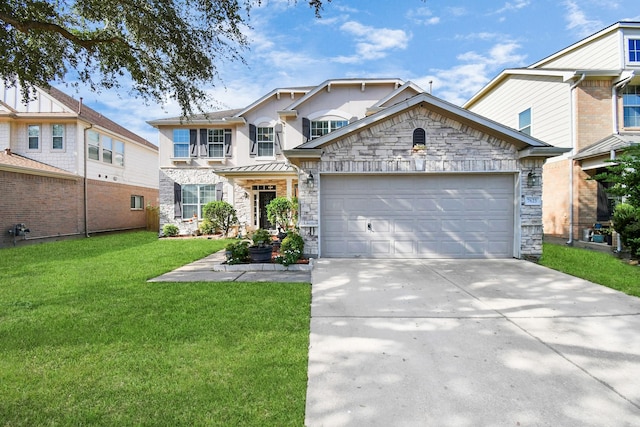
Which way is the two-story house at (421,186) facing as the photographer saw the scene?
facing the viewer

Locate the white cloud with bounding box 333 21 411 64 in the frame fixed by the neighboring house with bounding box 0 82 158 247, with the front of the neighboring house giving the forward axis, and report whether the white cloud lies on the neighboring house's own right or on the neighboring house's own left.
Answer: on the neighboring house's own left

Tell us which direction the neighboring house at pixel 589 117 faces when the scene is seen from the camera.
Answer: facing the viewer and to the right of the viewer

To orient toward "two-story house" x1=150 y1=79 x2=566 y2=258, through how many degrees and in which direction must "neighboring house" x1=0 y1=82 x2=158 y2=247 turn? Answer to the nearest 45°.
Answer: approximately 90° to its left

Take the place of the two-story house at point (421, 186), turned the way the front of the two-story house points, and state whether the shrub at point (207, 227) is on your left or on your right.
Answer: on your right

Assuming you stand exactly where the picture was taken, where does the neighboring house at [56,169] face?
facing the viewer and to the left of the viewer

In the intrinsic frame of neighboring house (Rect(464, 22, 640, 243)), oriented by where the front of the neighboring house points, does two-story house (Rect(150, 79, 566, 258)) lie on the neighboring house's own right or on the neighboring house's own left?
on the neighboring house's own right

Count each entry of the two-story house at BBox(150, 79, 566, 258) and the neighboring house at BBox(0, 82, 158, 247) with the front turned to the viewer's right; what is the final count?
0

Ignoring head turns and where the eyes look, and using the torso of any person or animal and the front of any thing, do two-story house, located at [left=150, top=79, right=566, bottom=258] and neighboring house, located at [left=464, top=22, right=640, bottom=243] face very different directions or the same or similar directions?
same or similar directions

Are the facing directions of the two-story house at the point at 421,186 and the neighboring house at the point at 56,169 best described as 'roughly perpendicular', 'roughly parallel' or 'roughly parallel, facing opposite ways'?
roughly parallel

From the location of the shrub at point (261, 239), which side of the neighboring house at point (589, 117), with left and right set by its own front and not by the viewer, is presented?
right

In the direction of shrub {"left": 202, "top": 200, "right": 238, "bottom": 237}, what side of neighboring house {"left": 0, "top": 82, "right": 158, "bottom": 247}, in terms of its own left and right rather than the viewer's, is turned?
left

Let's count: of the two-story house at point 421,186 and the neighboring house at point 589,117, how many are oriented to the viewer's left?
0
